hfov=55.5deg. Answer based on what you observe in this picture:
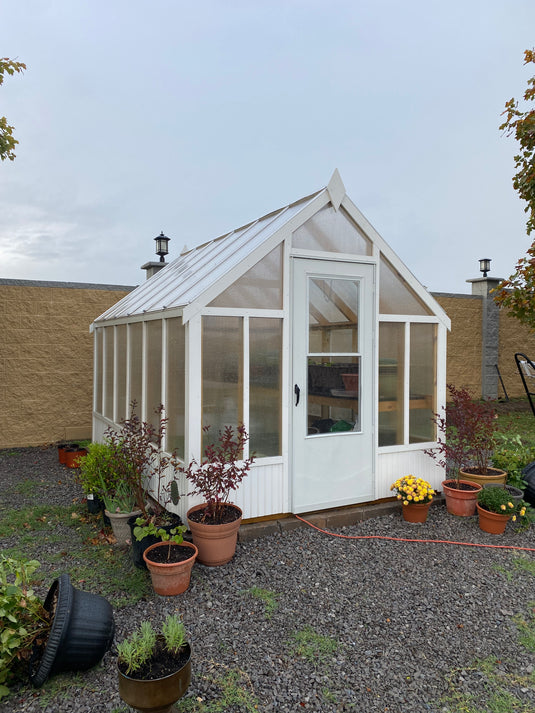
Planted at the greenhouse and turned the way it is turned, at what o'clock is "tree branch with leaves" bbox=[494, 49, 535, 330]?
The tree branch with leaves is roughly at 9 o'clock from the greenhouse.

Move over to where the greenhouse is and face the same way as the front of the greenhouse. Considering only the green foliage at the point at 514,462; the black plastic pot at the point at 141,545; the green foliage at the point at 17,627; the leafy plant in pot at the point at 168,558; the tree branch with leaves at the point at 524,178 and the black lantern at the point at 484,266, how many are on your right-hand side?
3

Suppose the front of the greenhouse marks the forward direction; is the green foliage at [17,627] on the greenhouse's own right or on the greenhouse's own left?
on the greenhouse's own right

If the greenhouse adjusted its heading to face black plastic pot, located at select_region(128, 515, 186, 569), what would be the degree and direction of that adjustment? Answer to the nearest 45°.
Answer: approximately 90° to its right

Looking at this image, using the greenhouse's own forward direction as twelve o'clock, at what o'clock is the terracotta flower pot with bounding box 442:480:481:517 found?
The terracotta flower pot is roughly at 10 o'clock from the greenhouse.

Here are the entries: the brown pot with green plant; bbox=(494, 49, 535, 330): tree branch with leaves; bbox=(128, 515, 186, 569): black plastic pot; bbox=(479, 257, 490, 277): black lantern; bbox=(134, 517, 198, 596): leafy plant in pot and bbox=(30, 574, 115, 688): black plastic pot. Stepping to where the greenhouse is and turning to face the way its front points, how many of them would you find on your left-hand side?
2

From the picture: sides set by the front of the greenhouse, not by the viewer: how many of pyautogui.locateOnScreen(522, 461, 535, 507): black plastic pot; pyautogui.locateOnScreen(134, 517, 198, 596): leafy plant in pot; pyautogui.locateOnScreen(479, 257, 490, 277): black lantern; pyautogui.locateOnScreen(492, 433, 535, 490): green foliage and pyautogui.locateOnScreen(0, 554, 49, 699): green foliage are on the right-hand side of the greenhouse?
2

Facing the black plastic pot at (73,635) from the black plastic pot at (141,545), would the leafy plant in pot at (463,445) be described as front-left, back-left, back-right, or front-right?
back-left

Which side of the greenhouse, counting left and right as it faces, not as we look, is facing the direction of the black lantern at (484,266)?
left

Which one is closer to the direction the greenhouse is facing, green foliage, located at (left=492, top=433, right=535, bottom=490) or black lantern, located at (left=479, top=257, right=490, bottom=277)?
the green foliage

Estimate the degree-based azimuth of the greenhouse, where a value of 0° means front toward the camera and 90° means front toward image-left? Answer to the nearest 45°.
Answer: approximately 315°

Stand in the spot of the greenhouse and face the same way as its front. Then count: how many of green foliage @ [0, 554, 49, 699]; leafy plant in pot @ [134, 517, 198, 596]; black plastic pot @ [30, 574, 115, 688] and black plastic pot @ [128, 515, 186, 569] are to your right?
4

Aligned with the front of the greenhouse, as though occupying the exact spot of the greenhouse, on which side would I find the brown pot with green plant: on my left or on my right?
on my right
